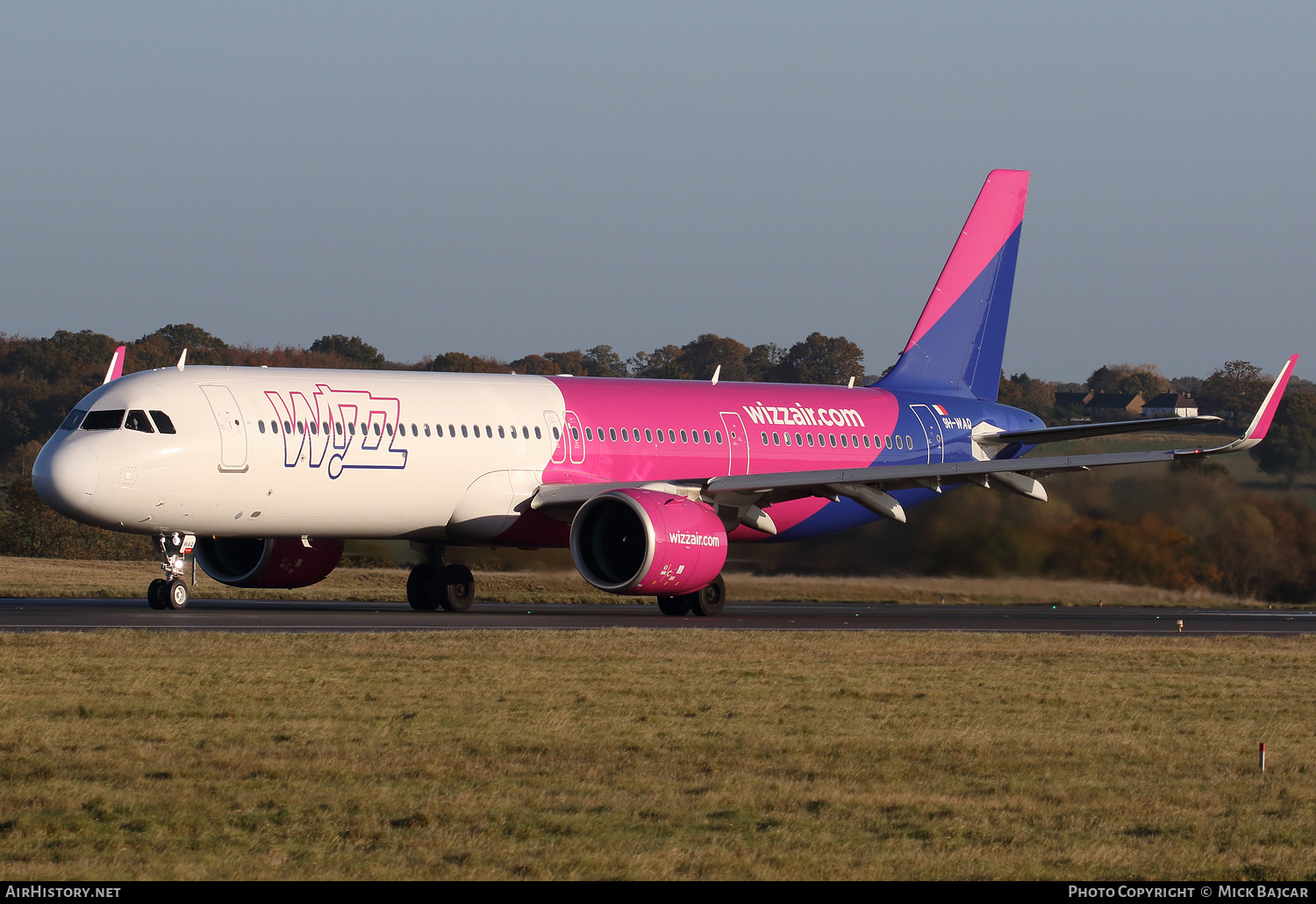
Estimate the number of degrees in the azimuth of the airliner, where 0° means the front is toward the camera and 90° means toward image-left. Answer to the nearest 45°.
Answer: approximately 45°
